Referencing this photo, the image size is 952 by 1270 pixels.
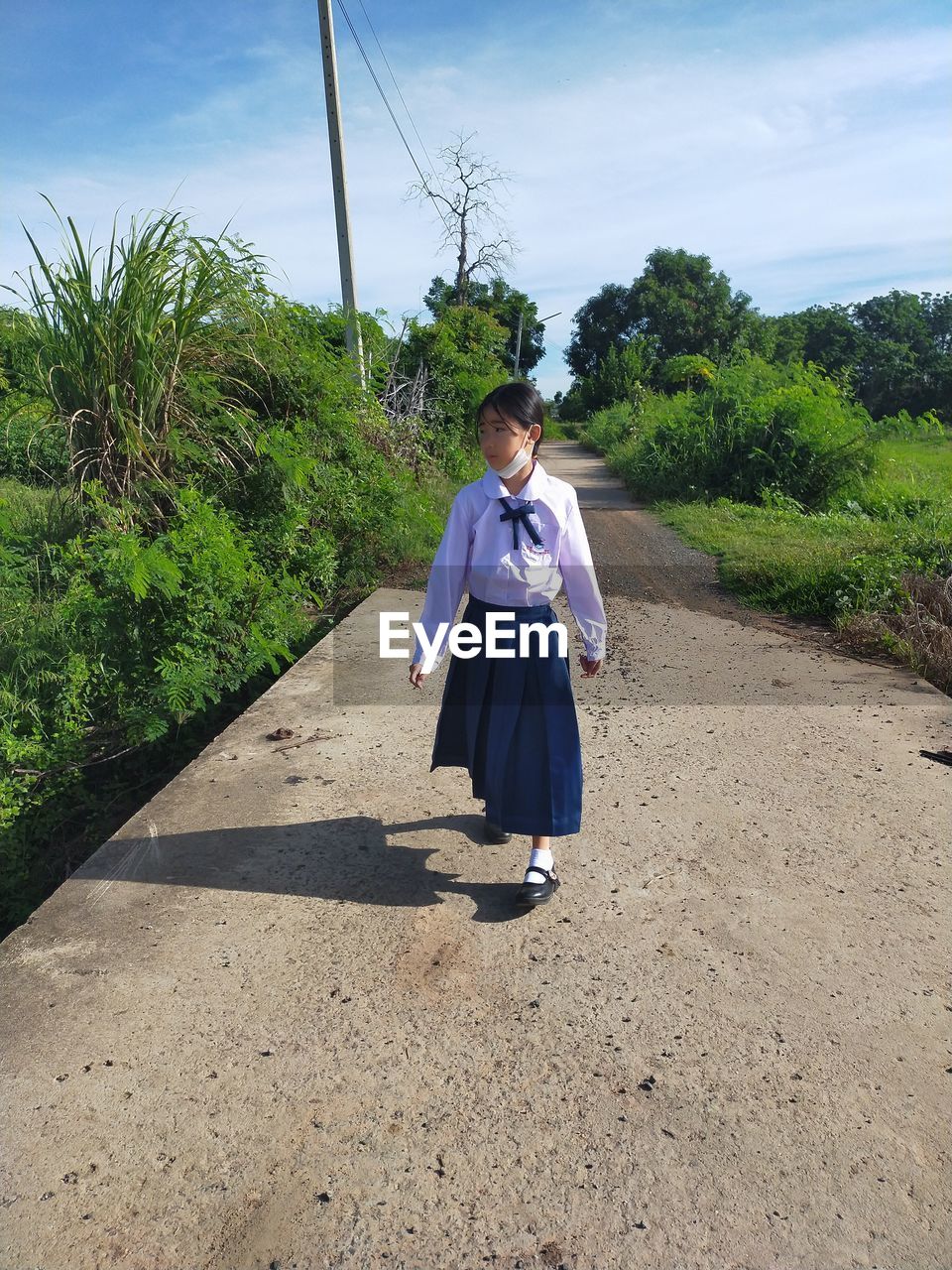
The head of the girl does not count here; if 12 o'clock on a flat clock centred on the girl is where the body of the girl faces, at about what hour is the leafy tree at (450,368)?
The leafy tree is roughly at 6 o'clock from the girl.

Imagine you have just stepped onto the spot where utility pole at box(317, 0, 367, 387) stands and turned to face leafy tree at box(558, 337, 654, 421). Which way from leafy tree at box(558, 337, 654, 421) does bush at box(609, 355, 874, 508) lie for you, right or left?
right

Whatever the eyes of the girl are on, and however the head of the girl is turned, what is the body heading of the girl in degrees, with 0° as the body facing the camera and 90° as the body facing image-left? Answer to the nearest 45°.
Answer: approximately 0°

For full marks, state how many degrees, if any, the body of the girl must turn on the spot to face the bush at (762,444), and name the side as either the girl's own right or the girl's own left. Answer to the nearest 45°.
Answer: approximately 180°

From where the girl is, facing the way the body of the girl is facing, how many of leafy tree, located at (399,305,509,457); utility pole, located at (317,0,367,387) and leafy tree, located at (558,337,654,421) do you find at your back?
3

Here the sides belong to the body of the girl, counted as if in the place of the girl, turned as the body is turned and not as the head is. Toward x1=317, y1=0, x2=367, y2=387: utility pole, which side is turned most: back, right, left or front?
back

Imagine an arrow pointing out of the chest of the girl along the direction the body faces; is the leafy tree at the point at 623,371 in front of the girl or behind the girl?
behind

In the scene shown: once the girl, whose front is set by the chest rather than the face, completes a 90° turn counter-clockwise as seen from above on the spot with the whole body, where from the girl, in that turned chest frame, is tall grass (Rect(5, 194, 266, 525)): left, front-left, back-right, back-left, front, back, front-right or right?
back-left
